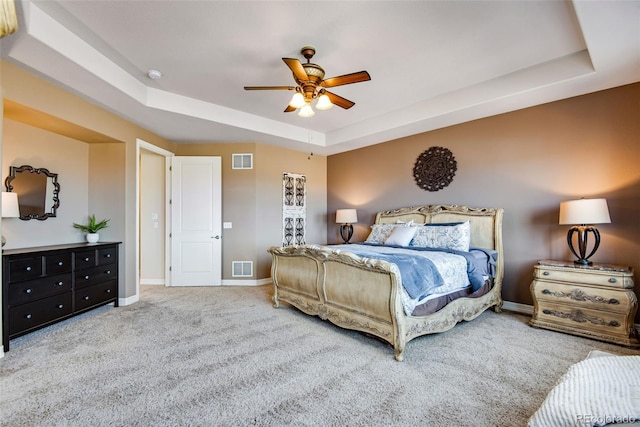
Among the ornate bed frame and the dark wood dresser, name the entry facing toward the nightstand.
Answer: the dark wood dresser

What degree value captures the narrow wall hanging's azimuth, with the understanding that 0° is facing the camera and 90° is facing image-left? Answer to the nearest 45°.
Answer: approximately 315°

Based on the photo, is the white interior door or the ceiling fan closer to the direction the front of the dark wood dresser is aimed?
the ceiling fan

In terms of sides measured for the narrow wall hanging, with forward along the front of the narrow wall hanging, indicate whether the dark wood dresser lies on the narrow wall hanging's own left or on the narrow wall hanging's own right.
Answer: on the narrow wall hanging's own right

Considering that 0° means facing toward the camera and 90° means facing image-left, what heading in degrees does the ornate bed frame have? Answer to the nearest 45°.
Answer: approximately 45°

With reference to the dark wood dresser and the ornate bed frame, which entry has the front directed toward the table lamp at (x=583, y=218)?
the dark wood dresser
